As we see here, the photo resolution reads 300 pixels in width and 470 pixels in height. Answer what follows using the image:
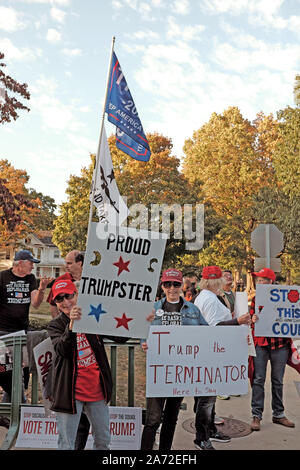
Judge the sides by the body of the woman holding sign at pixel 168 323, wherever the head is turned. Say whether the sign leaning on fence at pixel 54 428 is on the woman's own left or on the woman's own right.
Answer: on the woman's own right

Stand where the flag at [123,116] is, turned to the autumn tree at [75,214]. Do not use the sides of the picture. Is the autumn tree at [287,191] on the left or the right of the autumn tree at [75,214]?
right

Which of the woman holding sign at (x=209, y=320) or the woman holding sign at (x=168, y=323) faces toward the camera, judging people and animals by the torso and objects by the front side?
the woman holding sign at (x=168, y=323)

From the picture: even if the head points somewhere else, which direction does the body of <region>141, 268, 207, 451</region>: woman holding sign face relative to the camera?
toward the camera

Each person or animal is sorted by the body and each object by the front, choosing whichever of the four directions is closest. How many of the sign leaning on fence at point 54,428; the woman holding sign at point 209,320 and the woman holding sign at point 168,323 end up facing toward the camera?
2

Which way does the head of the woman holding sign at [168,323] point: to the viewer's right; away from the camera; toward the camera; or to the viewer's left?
toward the camera

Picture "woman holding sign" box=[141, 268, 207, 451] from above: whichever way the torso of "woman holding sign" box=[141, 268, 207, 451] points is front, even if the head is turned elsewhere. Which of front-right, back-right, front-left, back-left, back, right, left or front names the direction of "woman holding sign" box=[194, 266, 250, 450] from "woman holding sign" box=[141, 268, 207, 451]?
back-left

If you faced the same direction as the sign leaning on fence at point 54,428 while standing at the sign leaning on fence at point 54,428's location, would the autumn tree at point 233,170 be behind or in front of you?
behind

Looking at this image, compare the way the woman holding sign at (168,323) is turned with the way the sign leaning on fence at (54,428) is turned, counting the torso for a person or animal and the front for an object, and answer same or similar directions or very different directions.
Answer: same or similar directions
